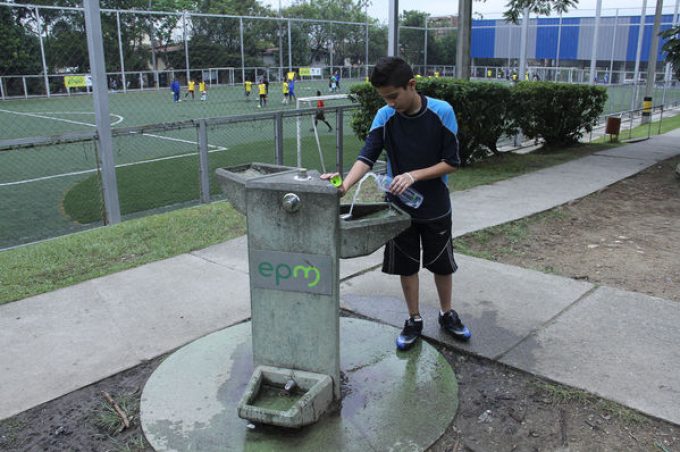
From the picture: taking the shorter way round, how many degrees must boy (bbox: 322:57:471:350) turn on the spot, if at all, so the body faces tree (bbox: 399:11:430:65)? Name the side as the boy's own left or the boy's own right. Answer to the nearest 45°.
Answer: approximately 180°

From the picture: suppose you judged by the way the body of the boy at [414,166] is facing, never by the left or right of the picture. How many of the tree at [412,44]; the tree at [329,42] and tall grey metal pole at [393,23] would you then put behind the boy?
3

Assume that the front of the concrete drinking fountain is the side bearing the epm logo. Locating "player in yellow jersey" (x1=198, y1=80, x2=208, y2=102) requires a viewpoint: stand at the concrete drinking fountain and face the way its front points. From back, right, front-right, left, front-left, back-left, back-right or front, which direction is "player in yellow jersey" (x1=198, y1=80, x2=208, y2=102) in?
back

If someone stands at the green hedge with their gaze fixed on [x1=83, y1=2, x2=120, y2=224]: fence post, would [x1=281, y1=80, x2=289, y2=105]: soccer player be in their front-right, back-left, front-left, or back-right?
back-right

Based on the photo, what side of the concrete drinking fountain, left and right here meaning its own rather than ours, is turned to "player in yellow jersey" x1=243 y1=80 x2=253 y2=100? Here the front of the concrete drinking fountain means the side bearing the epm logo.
back

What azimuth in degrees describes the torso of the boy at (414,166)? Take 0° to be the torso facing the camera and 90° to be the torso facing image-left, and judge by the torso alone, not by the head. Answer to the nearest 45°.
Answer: approximately 0°

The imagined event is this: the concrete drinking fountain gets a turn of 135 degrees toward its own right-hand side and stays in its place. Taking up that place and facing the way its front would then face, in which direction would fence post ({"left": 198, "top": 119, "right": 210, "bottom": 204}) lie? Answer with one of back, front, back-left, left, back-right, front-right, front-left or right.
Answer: front-right

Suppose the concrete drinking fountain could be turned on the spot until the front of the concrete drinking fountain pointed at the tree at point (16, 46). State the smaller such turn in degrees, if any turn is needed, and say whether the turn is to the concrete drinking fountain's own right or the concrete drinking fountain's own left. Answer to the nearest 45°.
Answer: approximately 135° to the concrete drinking fountain's own right

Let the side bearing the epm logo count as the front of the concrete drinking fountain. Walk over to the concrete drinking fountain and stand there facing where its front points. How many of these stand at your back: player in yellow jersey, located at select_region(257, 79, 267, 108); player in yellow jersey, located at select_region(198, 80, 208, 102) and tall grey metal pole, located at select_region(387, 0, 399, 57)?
3

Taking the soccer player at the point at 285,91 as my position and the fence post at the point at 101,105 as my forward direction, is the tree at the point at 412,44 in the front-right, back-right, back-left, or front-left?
back-left

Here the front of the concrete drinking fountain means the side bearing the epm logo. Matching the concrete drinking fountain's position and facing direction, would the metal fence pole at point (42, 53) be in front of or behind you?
behind
